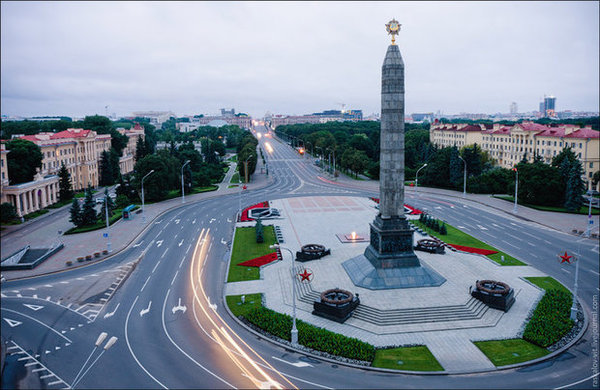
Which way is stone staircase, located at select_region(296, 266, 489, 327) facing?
toward the camera

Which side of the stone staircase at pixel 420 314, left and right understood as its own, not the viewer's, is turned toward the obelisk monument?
back

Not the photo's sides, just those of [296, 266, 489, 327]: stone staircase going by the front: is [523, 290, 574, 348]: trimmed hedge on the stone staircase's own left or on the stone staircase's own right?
on the stone staircase's own left

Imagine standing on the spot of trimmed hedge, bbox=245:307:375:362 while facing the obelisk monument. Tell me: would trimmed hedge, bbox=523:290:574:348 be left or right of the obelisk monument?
right

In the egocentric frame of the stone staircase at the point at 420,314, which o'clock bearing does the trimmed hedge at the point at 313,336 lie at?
The trimmed hedge is roughly at 2 o'clock from the stone staircase.

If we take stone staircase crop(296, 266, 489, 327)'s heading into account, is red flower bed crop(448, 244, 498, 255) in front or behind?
behind

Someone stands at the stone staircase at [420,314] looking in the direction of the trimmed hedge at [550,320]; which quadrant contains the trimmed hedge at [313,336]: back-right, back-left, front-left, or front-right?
back-right
